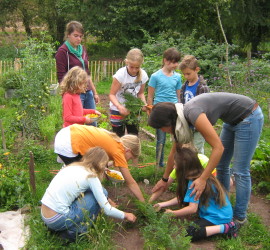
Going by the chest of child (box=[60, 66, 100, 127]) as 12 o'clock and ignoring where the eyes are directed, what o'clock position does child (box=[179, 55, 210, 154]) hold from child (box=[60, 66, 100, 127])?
child (box=[179, 55, 210, 154]) is roughly at 12 o'clock from child (box=[60, 66, 100, 127]).

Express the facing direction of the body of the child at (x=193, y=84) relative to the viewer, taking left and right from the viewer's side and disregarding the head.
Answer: facing the viewer and to the left of the viewer

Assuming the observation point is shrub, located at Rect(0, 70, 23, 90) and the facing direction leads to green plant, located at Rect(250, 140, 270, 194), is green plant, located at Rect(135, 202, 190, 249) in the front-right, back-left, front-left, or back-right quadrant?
front-right

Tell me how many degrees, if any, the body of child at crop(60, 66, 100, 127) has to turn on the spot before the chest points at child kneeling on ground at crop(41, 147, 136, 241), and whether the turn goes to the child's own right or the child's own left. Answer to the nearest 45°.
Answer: approximately 90° to the child's own right

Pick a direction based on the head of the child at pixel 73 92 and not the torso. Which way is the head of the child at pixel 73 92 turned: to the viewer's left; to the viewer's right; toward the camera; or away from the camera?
to the viewer's right

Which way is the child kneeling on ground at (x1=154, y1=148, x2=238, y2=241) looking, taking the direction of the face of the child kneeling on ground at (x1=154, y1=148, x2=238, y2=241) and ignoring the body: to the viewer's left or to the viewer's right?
to the viewer's left

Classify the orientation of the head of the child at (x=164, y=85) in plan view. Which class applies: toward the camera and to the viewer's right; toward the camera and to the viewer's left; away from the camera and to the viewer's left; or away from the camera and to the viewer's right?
toward the camera and to the viewer's right

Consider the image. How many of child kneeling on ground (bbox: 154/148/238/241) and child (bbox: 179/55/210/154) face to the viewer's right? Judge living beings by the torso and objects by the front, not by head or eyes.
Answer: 0

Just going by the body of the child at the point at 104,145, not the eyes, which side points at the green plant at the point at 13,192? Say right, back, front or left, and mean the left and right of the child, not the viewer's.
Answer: back

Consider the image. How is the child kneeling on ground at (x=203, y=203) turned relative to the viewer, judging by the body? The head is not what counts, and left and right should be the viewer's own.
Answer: facing to the left of the viewer

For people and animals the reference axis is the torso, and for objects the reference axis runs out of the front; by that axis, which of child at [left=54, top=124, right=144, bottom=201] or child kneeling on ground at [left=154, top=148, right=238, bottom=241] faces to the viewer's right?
the child

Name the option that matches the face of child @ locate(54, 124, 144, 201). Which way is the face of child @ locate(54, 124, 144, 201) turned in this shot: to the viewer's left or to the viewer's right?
to the viewer's right

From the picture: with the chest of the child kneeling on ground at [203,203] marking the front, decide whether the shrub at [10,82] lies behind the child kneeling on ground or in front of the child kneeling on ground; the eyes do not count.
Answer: in front

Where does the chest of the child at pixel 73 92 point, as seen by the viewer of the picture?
to the viewer's right

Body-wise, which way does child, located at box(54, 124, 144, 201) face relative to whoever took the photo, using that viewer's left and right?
facing to the right of the viewer

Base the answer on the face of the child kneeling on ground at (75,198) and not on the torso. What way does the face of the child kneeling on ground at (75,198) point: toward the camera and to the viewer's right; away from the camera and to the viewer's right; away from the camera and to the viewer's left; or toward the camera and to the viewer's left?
away from the camera and to the viewer's right
